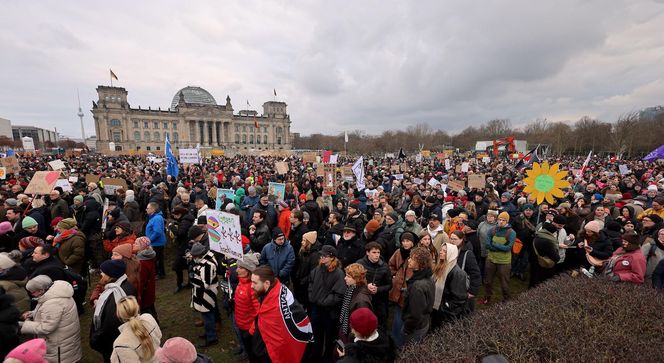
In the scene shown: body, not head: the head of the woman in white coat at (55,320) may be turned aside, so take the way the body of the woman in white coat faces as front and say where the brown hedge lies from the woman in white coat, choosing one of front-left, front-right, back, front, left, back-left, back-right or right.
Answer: back-left

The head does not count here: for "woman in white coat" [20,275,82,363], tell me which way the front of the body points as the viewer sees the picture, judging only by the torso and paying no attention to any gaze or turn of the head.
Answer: to the viewer's left
